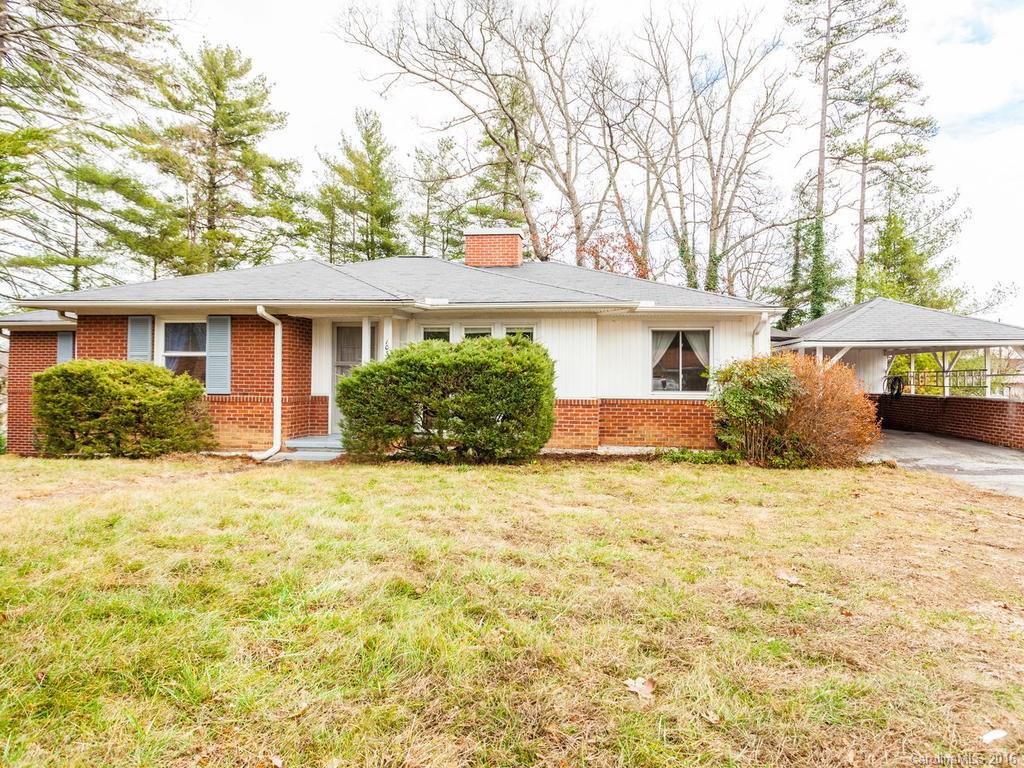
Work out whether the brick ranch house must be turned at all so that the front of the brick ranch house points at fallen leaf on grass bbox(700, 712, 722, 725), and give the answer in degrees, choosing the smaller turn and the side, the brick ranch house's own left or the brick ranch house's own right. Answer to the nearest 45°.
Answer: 0° — it already faces it

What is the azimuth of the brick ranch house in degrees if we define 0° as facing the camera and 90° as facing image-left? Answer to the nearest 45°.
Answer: approximately 0°

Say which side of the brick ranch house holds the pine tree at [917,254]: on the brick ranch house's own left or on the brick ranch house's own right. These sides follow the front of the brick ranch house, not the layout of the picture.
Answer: on the brick ranch house's own left

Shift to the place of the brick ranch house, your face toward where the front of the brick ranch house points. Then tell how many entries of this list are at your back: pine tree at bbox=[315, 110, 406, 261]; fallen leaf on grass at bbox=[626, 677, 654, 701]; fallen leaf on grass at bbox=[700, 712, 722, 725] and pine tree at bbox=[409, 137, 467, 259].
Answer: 2

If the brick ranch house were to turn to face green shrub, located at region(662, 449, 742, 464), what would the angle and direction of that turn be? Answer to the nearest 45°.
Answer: approximately 90° to its left

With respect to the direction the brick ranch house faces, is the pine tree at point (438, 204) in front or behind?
behind

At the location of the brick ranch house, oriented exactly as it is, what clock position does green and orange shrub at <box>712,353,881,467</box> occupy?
The green and orange shrub is roughly at 10 o'clock from the brick ranch house.
